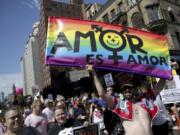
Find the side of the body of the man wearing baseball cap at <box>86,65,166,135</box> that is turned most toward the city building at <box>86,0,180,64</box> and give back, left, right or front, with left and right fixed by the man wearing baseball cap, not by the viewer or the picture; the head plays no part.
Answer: back

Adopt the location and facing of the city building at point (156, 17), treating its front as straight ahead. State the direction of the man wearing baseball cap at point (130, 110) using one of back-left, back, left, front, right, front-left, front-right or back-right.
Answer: front-left

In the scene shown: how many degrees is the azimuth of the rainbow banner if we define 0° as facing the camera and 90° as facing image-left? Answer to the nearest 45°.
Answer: approximately 0°

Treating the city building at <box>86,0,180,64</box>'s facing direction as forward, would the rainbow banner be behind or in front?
in front

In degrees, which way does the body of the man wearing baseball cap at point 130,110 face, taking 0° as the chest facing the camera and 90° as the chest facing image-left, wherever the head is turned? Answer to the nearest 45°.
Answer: approximately 0°

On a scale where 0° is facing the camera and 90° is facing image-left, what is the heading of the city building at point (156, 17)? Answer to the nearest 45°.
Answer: approximately 45°

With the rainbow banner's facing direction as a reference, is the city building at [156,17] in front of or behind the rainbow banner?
behind
